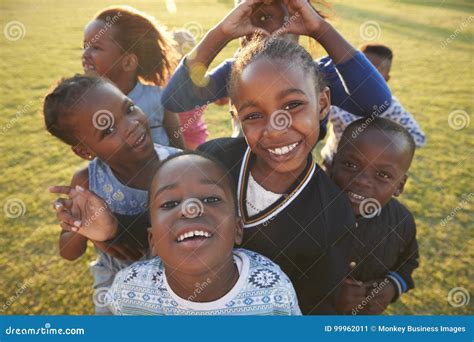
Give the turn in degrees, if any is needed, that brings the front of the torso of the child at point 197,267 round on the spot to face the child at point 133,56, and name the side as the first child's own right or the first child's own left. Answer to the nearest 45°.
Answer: approximately 180°

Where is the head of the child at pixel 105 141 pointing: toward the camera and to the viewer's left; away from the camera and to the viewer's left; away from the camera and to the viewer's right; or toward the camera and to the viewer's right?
toward the camera and to the viewer's right

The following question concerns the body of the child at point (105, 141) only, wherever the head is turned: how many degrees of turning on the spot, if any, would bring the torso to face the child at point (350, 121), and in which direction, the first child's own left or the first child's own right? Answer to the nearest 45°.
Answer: approximately 45° to the first child's own left
